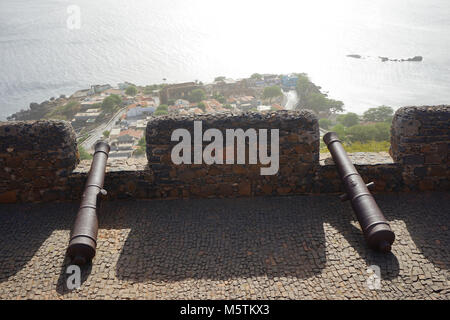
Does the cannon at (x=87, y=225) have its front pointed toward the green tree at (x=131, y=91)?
yes

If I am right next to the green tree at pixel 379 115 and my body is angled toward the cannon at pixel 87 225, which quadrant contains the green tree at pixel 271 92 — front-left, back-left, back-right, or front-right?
back-right

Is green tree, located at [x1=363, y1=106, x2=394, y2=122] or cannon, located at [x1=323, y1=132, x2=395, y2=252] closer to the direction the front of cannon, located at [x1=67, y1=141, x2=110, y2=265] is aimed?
the green tree

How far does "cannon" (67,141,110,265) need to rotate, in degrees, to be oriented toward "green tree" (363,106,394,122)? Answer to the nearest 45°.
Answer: approximately 45° to its right

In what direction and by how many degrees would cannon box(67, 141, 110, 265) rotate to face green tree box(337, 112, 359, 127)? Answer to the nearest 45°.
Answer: approximately 45° to its right

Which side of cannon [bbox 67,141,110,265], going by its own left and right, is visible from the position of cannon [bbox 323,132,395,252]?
right

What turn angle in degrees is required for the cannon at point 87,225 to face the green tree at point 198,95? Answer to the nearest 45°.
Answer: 0° — it already faces it

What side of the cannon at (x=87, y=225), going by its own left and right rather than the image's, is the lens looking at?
back
